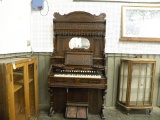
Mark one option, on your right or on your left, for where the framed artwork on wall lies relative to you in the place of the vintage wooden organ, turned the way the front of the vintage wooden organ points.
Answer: on your left

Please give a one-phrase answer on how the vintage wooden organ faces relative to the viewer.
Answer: facing the viewer

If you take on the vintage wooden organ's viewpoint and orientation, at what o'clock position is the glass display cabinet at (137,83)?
The glass display cabinet is roughly at 9 o'clock from the vintage wooden organ.

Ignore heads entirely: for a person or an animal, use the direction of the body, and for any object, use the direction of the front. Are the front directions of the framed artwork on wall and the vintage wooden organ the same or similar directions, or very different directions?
same or similar directions

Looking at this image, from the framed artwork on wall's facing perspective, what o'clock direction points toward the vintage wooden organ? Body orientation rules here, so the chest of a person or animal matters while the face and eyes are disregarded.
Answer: The vintage wooden organ is roughly at 2 o'clock from the framed artwork on wall.

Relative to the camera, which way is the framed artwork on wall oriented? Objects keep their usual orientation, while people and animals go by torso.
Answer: toward the camera

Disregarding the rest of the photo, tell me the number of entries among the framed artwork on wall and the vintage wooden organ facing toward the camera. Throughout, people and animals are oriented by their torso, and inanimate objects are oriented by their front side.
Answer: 2
